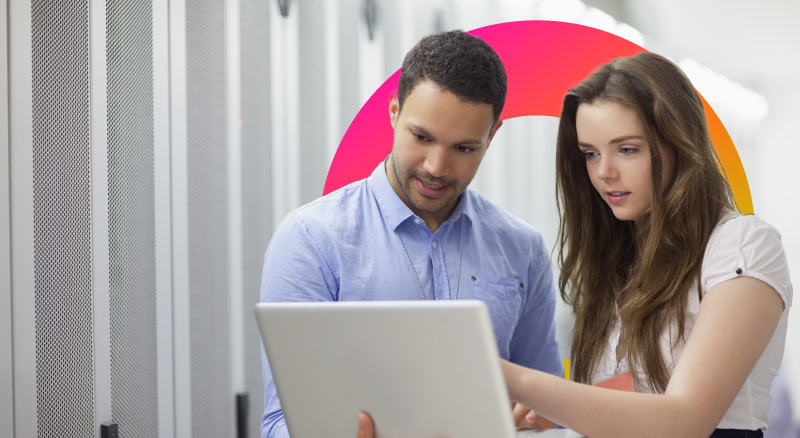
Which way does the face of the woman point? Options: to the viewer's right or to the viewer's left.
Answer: to the viewer's left

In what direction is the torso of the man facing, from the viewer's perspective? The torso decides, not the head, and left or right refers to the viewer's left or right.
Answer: facing the viewer

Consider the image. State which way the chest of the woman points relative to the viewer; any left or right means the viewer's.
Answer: facing the viewer and to the left of the viewer

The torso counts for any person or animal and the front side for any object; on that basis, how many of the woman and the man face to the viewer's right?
0
